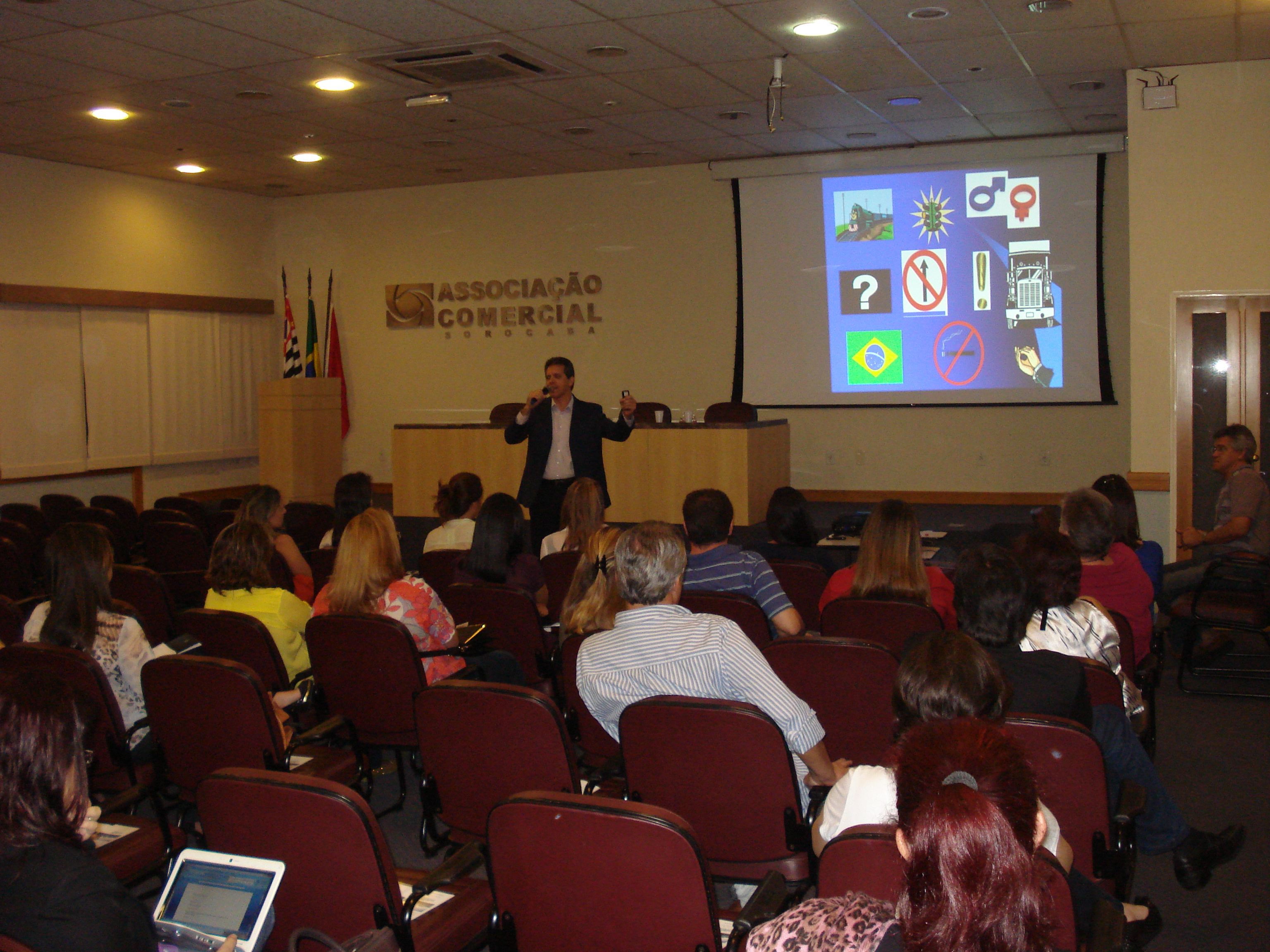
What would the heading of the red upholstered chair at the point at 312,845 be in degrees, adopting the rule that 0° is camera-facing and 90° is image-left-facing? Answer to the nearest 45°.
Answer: approximately 225°

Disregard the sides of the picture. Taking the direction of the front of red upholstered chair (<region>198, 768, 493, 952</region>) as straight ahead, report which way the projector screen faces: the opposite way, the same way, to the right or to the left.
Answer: the opposite way

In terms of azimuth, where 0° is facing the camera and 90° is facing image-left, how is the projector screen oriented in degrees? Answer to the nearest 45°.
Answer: approximately 0°

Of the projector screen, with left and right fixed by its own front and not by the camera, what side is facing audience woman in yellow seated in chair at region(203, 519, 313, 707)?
front

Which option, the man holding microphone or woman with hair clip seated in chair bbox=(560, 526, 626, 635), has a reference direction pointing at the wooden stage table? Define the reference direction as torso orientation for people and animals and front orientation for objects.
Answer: the woman with hair clip seated in chair

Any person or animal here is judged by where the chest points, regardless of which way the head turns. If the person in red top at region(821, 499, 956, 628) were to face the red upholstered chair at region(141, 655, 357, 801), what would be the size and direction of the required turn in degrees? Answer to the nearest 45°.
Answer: approximately 135° to their left

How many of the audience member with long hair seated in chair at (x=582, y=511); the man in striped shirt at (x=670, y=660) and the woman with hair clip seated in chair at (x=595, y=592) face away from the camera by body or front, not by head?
3

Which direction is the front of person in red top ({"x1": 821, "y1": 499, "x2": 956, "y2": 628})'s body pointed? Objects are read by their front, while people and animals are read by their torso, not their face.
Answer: away from the camera

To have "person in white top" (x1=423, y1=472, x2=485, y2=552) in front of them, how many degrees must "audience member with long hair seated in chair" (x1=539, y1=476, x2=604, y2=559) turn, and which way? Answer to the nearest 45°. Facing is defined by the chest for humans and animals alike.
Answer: approximately 45° to their left

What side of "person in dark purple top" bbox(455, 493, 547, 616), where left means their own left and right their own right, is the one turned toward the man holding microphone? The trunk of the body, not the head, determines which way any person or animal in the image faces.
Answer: front

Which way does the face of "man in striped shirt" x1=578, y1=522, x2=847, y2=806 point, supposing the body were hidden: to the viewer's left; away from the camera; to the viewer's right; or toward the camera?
away from the camera

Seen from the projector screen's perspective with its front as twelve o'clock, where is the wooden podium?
The wooden podium is roughly at 3 o'clock from the projector screen.

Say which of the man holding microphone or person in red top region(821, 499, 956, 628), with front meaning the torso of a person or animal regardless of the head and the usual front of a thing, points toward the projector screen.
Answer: the person in red top

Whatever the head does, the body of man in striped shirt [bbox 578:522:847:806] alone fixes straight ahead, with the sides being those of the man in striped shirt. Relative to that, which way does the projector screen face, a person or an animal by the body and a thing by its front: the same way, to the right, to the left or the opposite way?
the opposite way
